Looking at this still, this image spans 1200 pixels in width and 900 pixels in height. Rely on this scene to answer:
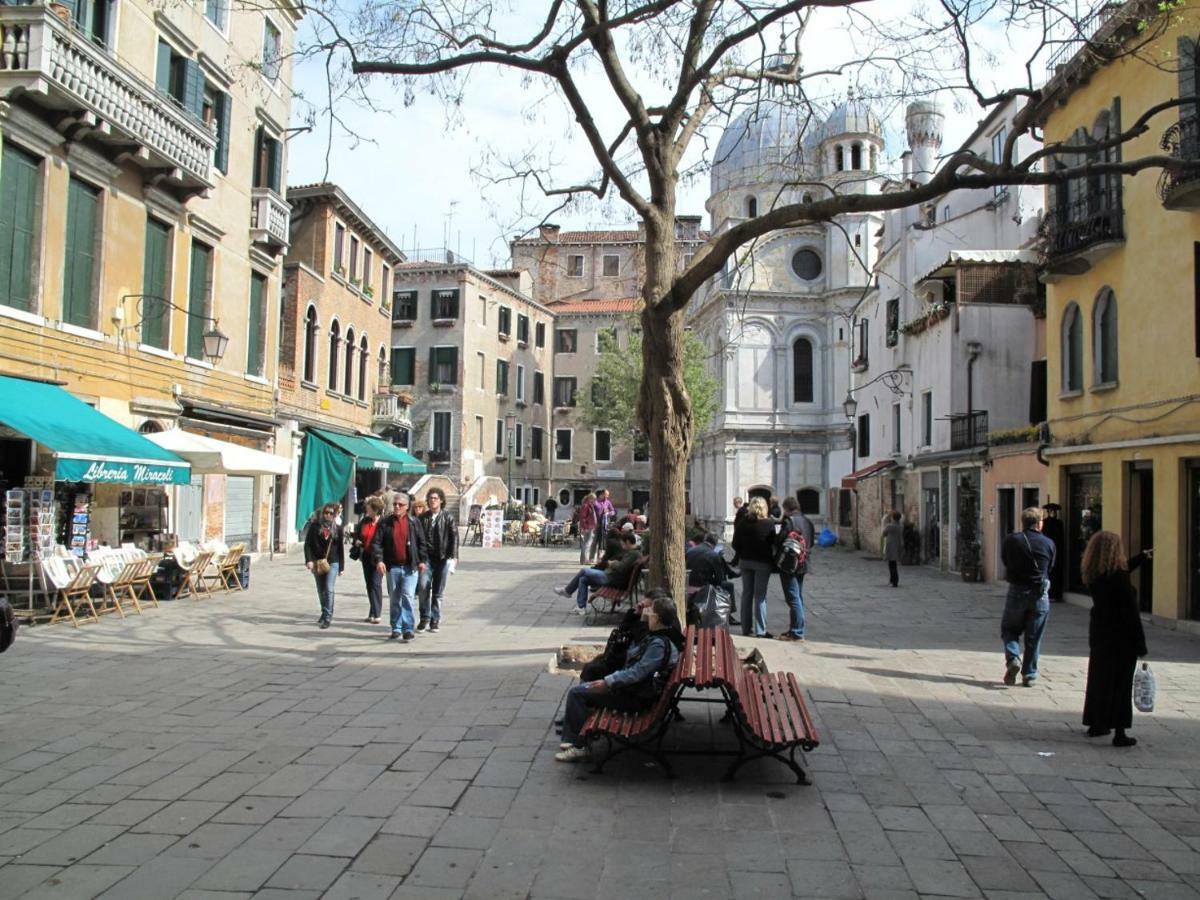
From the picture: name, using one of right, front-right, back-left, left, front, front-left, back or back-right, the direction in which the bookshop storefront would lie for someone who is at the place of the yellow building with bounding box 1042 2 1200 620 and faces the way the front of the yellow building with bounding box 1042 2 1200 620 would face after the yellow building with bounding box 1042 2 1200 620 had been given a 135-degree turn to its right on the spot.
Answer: back-left

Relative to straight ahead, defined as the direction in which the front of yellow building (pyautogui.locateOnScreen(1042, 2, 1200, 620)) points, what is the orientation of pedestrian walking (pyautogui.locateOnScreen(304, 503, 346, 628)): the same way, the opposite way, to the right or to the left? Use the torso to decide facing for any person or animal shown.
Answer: to the left

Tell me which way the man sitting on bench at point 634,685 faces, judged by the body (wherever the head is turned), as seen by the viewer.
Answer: to the viewer's left

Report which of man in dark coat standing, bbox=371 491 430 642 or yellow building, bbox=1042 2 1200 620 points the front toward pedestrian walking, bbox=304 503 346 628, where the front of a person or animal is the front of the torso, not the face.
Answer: the yellow building

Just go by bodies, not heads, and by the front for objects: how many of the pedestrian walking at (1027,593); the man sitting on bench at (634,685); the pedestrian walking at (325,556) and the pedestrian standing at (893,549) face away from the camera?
2

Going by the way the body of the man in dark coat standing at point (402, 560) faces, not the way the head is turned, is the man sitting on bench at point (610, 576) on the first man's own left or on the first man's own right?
on the first man's own left

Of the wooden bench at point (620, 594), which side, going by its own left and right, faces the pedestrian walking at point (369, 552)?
front

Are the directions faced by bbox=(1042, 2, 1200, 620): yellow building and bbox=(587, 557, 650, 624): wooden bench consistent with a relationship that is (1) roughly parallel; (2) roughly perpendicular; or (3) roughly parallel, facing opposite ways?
roughly parallel

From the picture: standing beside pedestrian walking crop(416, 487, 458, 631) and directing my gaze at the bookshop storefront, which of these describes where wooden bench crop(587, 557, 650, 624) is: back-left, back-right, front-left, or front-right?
back-right

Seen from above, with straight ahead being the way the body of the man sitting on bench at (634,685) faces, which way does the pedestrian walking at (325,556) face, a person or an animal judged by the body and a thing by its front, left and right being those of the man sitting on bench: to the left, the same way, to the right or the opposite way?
to the left

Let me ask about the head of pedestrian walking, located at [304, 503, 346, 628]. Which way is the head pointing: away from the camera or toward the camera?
toward the camera

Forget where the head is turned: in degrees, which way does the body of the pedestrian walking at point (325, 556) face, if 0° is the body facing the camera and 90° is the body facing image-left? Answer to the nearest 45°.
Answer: approximately 0°

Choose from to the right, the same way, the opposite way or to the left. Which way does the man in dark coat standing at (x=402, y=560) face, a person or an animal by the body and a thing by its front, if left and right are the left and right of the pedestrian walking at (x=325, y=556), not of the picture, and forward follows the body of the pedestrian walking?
the same way

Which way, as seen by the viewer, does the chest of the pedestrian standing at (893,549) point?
away from the camera

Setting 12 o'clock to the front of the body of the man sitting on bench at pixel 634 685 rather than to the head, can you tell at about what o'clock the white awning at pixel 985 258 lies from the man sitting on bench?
The white awning is roughly at 4 o'clock from the man sitting on bench.

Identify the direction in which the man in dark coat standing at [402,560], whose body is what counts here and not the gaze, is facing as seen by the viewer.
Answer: toward the camera

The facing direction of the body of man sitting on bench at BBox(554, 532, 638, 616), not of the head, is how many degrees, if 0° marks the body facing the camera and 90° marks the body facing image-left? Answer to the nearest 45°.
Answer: approximately 90°

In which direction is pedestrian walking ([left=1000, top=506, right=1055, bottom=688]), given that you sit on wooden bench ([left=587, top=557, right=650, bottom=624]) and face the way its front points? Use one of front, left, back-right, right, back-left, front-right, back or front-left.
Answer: back-left
